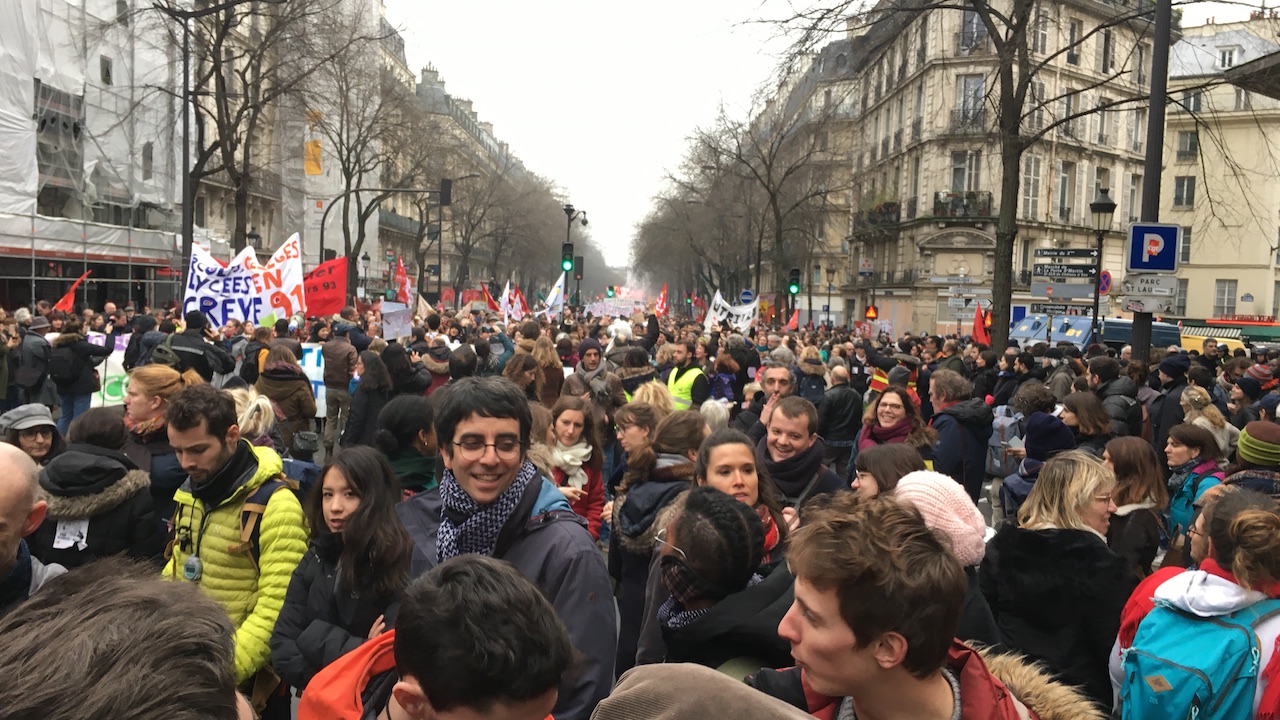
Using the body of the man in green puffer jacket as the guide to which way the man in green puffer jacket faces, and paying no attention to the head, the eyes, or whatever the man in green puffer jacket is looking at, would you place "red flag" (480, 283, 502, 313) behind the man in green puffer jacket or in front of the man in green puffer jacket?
behind

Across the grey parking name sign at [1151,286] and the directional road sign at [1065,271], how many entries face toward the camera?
2

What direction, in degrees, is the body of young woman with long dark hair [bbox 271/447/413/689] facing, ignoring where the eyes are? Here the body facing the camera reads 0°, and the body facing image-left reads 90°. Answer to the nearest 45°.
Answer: approximately 45°

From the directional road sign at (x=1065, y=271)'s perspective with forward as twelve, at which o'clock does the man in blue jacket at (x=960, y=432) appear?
The man in blue jacket is roughly at 12 o'clock from the directional road sign.

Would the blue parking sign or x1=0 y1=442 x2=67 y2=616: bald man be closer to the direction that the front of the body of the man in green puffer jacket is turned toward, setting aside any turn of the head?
the bald man

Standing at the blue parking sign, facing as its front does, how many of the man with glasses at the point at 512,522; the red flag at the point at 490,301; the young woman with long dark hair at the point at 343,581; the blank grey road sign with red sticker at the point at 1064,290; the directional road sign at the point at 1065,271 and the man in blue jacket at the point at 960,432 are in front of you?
3
